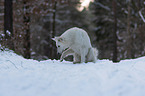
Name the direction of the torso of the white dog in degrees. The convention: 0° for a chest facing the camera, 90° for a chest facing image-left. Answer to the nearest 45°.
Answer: approximately 90°

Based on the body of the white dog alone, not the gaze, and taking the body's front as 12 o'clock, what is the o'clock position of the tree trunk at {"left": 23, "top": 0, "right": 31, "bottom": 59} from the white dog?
The tree trunk is roughly at 2 o'clock from the white dog.
